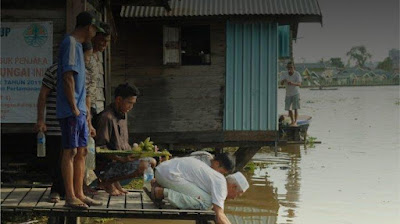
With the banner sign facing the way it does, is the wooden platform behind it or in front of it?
in front

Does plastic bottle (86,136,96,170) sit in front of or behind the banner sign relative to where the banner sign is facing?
in front

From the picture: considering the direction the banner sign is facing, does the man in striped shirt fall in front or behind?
in front

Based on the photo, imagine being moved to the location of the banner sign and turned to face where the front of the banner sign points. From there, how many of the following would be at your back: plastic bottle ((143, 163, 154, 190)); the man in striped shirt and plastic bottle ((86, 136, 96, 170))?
0

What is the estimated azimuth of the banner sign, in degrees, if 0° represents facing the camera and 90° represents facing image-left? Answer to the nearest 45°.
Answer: approximately 0°

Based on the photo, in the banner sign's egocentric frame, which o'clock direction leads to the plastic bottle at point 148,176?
The plastic bottle is roughly at 11 o'clock from the banner sign.

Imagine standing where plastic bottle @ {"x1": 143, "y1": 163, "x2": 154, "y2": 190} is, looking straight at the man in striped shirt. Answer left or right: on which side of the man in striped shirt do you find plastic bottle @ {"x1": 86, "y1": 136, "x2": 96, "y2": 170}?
right
